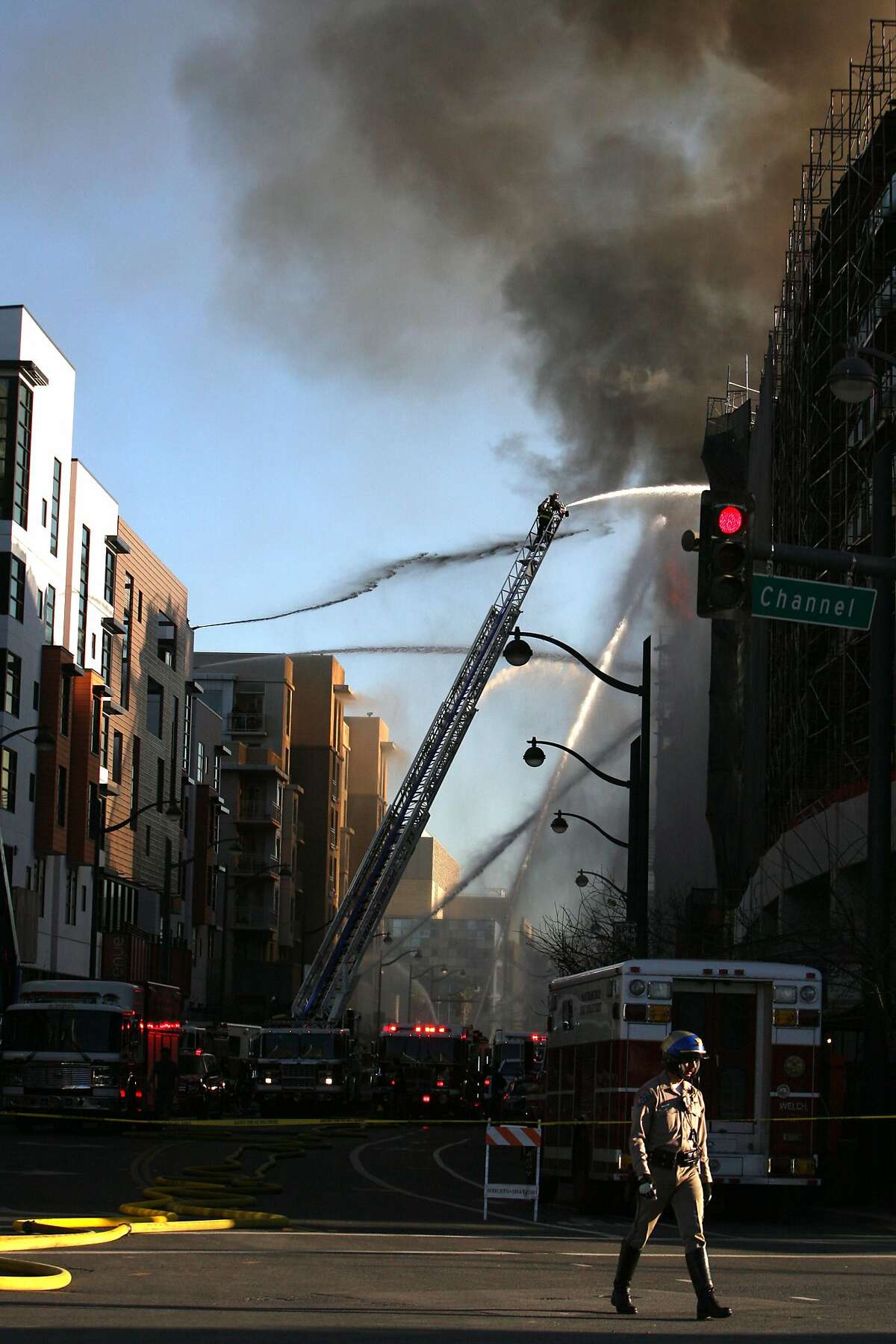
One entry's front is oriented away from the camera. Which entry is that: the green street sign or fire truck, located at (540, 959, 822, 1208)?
the fire truck

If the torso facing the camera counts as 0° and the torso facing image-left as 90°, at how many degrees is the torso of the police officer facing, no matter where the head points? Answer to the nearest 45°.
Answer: approximately 315°

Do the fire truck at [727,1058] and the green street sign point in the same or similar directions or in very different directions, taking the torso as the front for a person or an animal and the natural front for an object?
very different directions

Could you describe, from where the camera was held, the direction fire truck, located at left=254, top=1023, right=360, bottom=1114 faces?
facing the viewer

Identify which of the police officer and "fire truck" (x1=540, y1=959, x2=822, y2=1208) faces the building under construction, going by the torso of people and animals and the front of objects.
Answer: the fire truck

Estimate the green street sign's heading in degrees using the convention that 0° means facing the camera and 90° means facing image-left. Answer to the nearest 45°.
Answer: approximately 0°

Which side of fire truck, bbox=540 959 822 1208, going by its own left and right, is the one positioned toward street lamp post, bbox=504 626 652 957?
front

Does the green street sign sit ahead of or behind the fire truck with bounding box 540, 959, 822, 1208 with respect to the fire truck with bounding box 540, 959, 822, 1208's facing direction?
behind

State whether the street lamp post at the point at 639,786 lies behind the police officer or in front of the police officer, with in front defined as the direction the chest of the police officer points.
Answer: behind

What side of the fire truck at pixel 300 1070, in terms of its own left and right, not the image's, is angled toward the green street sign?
front

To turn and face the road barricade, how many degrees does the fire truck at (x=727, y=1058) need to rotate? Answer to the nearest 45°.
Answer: approximately 90° to its left

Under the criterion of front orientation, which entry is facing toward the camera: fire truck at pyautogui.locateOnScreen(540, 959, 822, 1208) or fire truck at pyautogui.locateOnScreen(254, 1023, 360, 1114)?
fire truck at pyautogui.locateOnScreen(254, 1023, 360, 1114)

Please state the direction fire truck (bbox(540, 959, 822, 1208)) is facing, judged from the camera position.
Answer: facing away from the viewer

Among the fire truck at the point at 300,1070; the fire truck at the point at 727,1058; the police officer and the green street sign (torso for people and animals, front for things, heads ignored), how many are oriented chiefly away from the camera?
1

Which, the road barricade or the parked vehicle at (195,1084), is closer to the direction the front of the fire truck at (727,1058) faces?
the parked vehicle

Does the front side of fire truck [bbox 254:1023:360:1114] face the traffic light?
yes

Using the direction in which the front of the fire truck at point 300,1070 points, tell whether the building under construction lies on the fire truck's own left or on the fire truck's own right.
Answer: on the fire truck's own left
